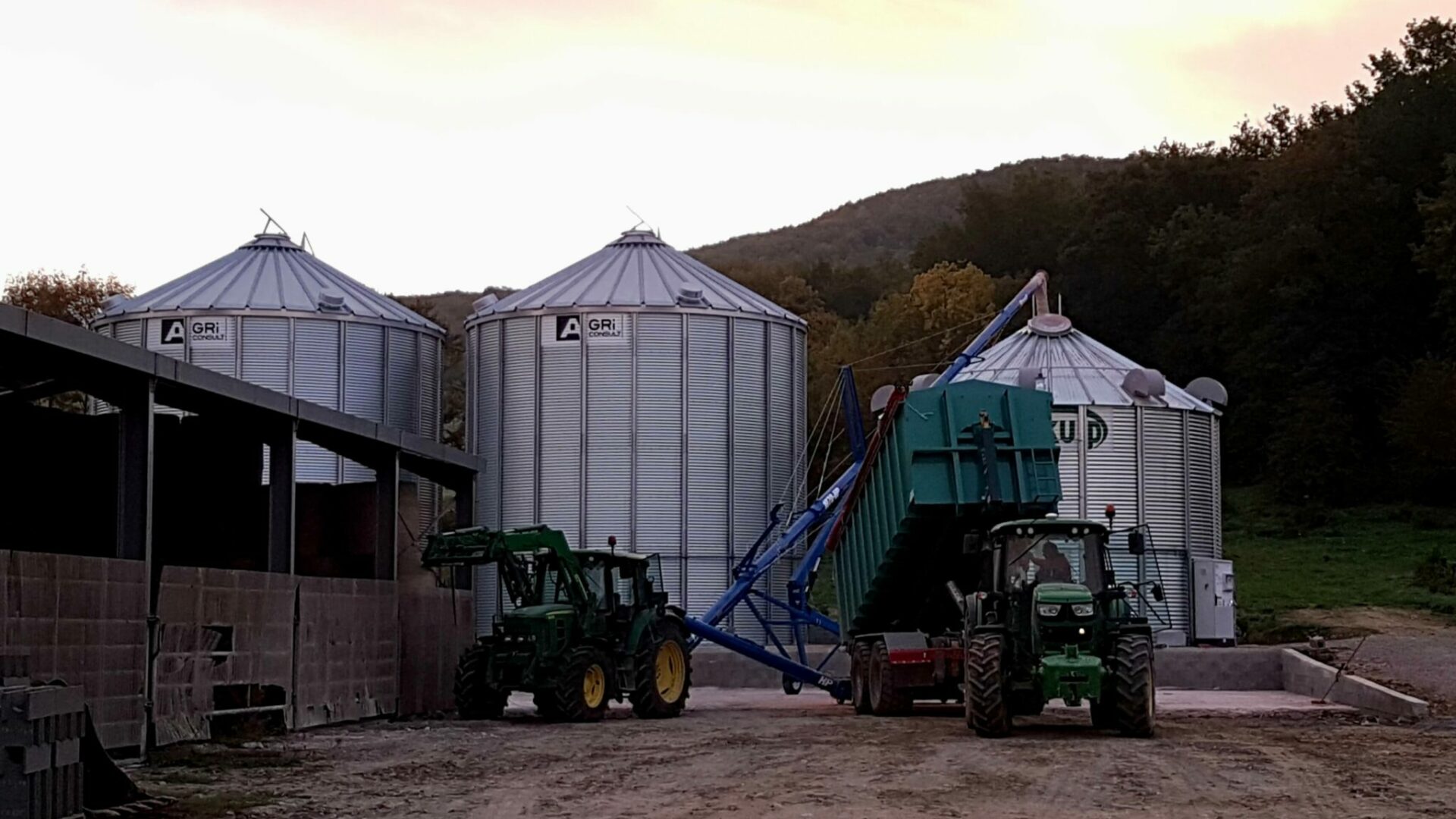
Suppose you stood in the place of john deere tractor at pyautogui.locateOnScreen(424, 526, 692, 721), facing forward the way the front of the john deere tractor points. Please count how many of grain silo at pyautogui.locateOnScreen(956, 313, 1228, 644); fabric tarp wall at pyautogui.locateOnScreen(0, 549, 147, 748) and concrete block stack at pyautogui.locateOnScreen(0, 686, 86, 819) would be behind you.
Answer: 1

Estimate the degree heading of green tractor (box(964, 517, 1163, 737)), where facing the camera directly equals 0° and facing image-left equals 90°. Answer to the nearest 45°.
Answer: approximately 0°

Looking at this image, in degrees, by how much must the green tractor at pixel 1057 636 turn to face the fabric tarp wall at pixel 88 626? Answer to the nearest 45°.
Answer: approximately 45° to its right

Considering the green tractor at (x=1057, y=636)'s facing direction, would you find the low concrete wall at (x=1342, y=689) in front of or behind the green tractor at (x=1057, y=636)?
behind

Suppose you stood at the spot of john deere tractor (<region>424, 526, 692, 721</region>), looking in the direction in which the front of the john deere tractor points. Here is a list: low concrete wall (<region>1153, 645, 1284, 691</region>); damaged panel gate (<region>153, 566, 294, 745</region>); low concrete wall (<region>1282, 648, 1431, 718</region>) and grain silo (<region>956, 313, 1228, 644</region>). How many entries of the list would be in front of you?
1

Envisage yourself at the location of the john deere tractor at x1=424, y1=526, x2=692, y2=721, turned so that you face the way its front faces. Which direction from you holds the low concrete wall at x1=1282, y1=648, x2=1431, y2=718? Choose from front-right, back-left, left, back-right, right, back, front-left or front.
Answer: back-left

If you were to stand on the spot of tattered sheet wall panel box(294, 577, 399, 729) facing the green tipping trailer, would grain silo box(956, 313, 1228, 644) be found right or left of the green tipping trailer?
left

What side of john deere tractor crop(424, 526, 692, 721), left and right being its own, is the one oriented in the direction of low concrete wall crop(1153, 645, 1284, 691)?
back

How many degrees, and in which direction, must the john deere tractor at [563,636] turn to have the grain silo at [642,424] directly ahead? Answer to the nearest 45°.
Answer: approximately 135° to its right

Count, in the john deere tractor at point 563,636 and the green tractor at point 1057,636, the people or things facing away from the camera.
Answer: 0

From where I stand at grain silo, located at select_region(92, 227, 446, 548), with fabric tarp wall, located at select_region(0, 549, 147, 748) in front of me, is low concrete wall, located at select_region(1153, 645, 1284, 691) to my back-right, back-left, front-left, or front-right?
front-left

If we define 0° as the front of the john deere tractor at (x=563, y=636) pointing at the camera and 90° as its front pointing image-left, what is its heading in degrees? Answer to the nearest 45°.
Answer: approximately 45°

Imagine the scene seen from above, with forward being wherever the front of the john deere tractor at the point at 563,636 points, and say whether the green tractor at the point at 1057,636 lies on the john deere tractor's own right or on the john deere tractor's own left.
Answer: on the john deere tractor's own left

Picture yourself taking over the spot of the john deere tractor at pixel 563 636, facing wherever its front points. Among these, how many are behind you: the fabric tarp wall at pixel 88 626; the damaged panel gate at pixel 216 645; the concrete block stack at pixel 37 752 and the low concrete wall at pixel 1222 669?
1

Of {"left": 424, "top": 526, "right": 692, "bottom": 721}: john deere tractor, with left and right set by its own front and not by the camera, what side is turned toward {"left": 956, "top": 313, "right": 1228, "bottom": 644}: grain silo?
back

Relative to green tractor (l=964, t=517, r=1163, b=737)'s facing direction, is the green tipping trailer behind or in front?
behind

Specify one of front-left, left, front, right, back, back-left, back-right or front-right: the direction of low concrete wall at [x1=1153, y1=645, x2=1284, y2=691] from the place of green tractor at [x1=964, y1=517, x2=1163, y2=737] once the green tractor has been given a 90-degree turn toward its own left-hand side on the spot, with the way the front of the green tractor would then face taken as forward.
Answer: left

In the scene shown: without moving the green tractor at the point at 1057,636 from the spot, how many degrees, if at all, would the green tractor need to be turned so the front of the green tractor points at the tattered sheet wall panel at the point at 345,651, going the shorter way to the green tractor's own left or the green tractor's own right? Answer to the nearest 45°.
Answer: approximately 90° to the green tractor's own right
